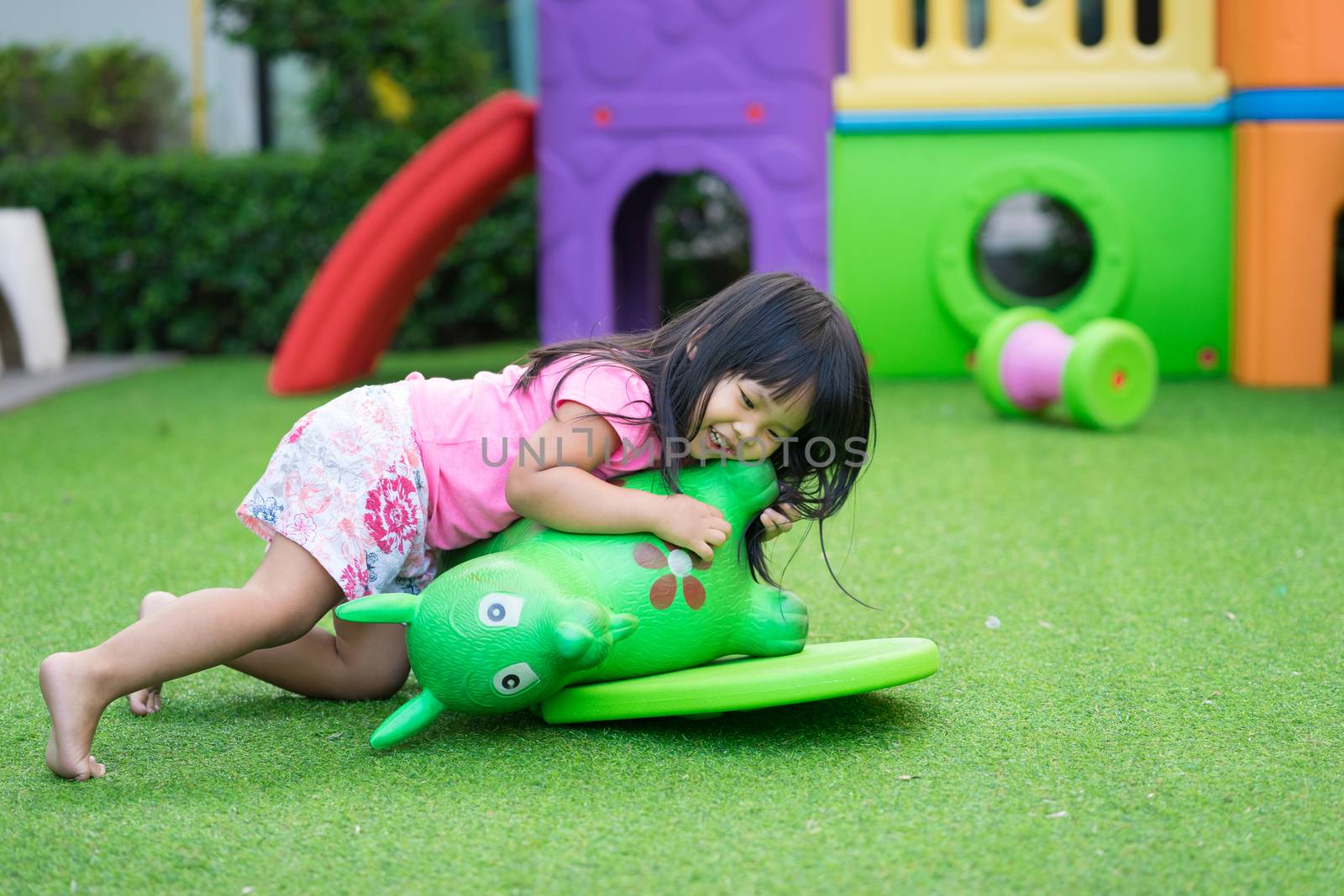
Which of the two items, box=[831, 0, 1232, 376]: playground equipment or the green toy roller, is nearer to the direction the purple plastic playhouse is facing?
the green toy roller

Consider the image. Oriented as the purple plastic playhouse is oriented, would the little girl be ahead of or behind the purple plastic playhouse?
ahead

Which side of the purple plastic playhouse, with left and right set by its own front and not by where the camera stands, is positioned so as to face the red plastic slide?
right

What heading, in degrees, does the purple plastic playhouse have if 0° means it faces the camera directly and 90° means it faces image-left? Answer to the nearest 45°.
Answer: approximately 0°

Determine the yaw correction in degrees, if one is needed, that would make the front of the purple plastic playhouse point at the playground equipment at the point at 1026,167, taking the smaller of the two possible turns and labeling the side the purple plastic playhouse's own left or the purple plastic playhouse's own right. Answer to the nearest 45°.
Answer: approximately 90° to the purple plastic playhouse's own left

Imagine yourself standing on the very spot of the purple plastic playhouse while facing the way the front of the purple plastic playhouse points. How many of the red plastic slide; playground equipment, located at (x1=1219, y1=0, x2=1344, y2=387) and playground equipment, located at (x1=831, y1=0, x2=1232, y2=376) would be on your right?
1

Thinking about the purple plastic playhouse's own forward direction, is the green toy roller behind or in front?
in front

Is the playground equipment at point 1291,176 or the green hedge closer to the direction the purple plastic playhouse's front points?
the playground equipment

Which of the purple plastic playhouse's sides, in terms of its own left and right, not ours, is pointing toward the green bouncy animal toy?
front

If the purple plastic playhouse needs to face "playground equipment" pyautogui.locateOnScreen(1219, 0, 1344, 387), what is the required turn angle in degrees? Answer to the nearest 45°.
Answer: approximately 90° to its left
